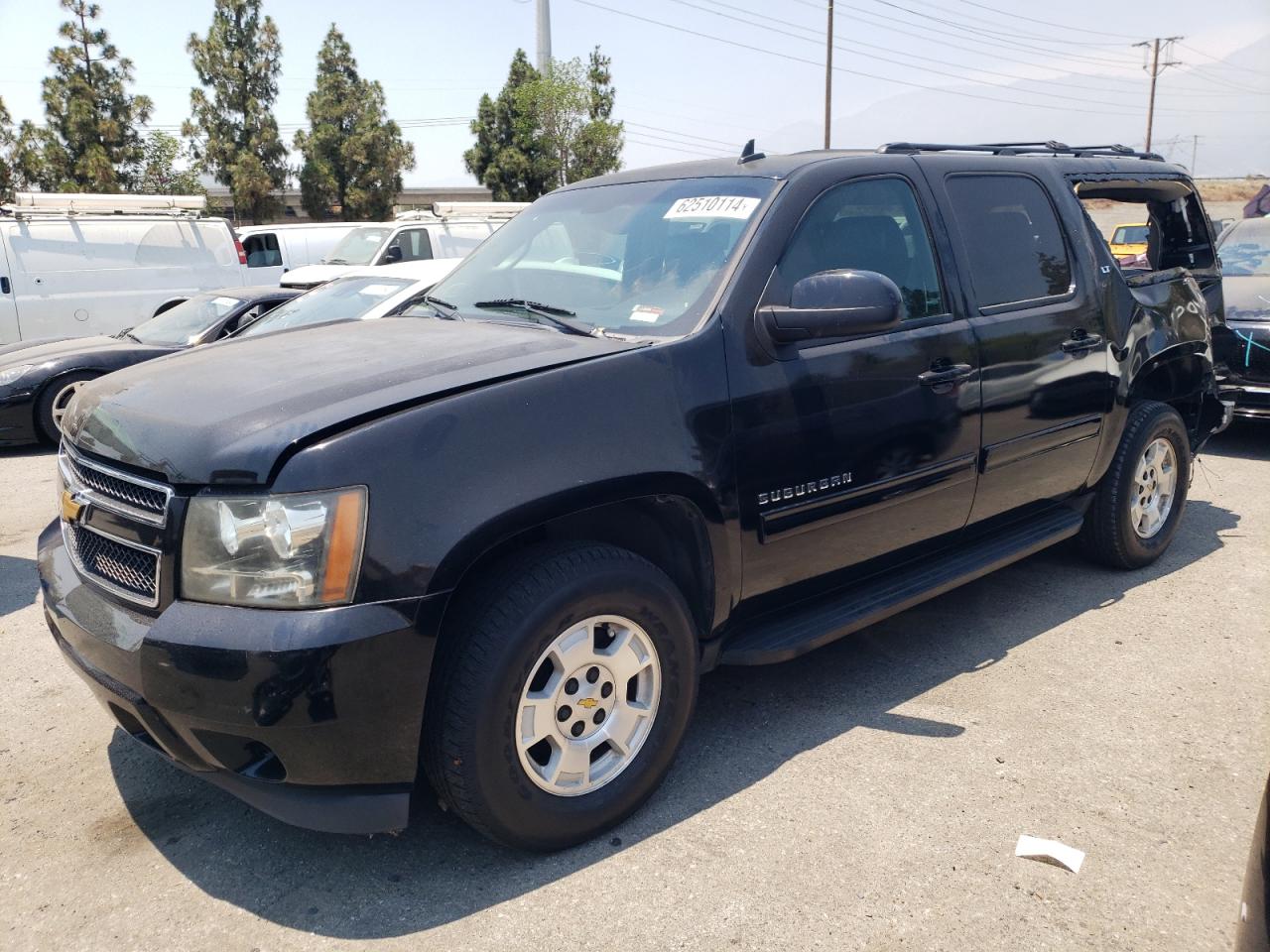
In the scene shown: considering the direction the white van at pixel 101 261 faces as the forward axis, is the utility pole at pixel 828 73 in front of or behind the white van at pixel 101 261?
behind

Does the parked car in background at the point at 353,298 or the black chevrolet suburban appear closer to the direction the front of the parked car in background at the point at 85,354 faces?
the black chevrolet suburban

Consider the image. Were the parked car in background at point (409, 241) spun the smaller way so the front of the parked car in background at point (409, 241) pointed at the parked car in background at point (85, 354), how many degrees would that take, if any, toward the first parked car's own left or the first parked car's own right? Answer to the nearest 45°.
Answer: approximately 45° to the first parked car's own left

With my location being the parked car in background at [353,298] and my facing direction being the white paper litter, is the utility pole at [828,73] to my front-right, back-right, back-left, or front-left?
back-left

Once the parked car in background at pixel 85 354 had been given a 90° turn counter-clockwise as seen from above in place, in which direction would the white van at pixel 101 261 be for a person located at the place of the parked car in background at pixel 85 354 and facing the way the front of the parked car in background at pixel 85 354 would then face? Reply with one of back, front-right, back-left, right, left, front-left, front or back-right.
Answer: back-left

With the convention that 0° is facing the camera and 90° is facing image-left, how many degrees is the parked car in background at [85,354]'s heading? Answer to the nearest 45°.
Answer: approximately 45°

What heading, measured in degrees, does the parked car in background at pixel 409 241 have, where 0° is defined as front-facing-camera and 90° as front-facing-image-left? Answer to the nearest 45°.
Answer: approximately 45°

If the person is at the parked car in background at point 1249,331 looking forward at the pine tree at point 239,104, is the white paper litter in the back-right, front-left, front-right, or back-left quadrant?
back-left

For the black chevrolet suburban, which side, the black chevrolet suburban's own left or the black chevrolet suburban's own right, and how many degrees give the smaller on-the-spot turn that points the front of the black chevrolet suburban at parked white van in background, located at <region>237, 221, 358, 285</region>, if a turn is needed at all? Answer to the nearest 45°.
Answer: approximately 135° to the black chevrolet suburban's own right

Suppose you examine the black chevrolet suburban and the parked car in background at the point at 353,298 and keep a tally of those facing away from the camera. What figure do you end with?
0

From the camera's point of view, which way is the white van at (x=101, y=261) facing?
to the viewer's left

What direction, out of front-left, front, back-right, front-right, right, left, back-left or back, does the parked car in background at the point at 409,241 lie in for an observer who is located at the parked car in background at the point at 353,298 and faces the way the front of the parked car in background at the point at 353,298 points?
back-right

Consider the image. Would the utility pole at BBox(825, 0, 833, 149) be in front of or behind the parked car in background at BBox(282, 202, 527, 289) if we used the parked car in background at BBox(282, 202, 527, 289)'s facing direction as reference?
behind
